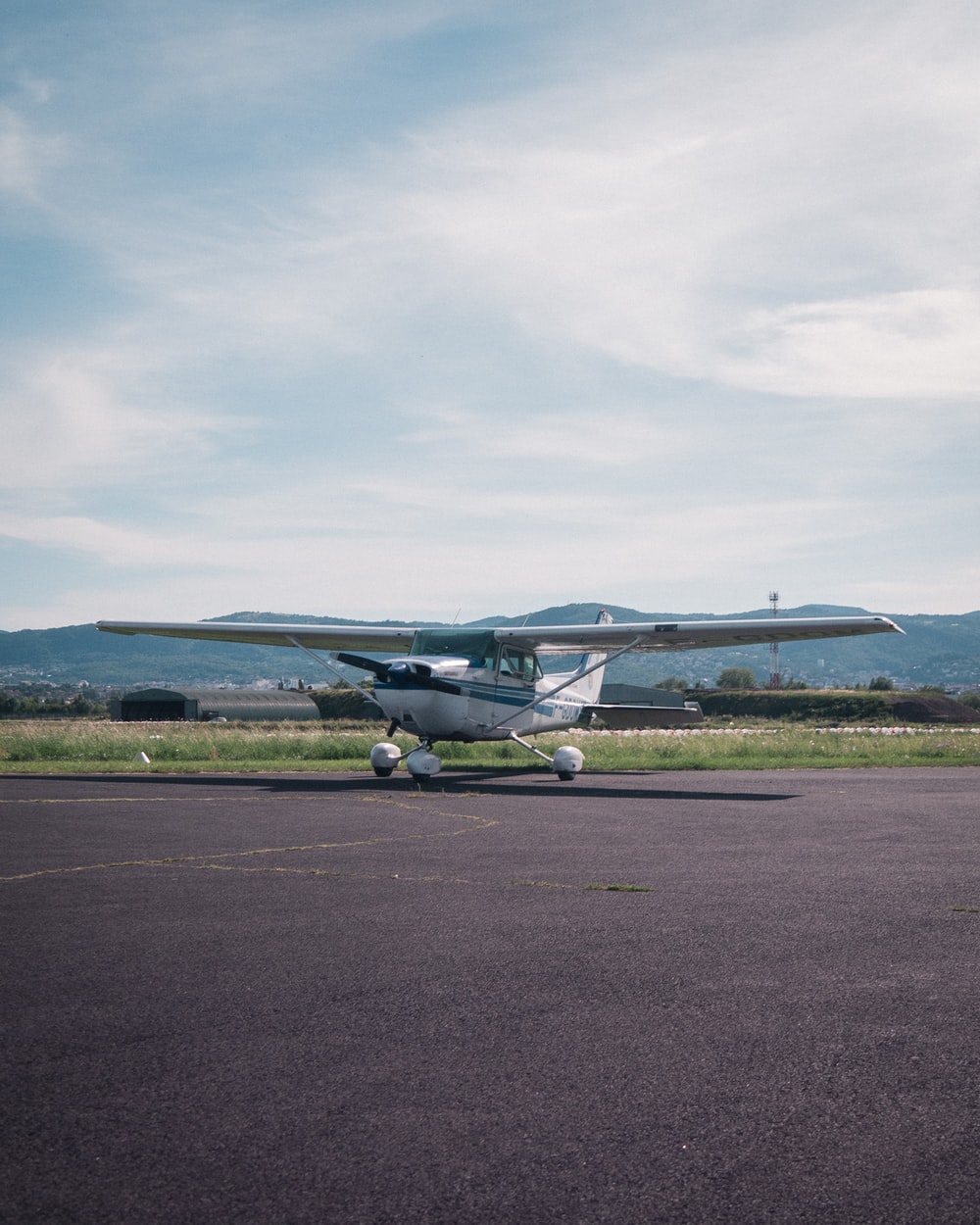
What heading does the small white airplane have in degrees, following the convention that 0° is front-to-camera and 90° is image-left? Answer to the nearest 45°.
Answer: approximately 45°
